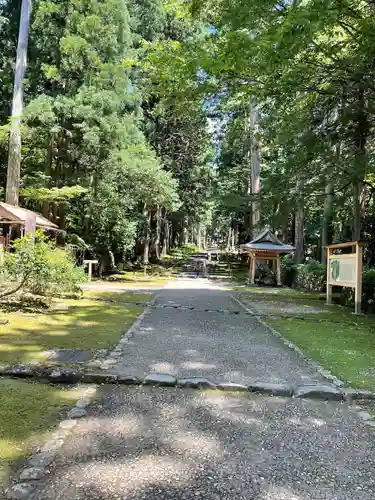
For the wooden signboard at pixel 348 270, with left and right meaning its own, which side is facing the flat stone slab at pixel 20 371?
front

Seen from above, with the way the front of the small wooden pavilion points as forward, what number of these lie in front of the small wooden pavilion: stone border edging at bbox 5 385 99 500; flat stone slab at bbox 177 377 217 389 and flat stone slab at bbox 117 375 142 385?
3

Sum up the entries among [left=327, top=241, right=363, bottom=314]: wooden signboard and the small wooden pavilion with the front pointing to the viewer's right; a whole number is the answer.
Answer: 0

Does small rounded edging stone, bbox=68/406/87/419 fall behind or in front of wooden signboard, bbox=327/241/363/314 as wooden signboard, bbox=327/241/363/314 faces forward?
in front

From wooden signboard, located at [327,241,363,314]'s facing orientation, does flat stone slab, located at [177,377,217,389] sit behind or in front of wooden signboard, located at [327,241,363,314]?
in front

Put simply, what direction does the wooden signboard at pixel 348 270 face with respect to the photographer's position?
facing the viewer and to the left of the viewer

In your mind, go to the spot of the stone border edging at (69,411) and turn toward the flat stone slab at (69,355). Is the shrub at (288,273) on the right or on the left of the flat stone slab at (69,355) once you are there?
right

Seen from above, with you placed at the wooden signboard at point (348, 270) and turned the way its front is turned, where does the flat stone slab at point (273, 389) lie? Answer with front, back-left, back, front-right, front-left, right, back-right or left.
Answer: front-left
